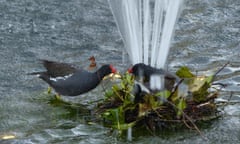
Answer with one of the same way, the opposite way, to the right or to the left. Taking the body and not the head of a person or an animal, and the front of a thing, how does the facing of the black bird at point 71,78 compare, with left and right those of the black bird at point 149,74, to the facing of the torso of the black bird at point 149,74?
the opposite way

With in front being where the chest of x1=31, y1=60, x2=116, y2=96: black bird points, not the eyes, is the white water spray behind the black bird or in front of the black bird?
in front

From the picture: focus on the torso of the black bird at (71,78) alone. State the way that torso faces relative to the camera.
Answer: to the viewer's right

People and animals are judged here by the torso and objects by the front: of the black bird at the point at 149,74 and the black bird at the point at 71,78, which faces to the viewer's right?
the black bird at the point at 71,78

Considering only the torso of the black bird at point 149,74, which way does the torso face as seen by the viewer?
to the viewer's left

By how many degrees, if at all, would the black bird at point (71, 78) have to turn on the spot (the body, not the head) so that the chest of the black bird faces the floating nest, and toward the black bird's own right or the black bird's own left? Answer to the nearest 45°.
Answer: approximately 45° to the black bird's own right

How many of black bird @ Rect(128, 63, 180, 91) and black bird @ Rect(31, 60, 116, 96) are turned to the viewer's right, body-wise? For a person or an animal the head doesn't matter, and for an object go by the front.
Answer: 1
